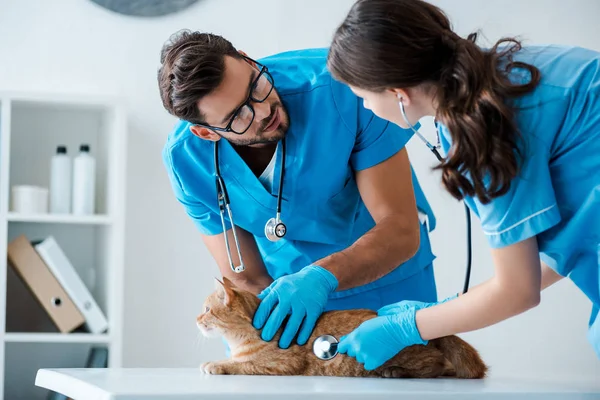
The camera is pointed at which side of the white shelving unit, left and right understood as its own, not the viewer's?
front

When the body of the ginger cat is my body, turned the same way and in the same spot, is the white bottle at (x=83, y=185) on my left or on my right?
on my right

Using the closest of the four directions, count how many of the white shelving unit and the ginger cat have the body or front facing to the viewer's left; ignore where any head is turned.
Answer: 1

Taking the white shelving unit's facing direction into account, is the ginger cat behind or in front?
in front

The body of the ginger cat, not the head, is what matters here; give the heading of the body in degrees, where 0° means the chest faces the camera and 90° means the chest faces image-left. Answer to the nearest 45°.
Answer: approximately 90°

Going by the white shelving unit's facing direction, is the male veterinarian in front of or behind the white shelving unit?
in front

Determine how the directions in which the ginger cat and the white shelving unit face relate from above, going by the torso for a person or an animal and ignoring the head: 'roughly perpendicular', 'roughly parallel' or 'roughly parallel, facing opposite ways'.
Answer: roughly perpendicular

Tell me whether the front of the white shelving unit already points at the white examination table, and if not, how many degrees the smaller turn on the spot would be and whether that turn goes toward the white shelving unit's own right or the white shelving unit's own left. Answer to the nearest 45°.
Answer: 0° — it already faces it

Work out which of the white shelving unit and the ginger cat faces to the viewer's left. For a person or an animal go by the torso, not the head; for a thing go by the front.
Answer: the ginger cat

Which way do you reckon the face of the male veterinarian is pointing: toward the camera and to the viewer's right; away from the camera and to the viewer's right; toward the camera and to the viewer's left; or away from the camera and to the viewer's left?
toward the camera and to the viewer's right
